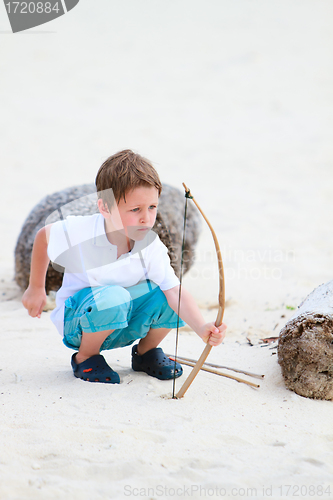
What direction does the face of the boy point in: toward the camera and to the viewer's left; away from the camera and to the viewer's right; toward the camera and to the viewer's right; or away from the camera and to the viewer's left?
toward the camera and to the viewer's right

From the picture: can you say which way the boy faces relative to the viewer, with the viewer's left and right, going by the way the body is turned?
facing the viewer and to the right of the viewer

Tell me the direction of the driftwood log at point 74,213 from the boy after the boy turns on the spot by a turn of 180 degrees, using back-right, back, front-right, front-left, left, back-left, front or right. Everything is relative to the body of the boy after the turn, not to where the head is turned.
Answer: front-right
